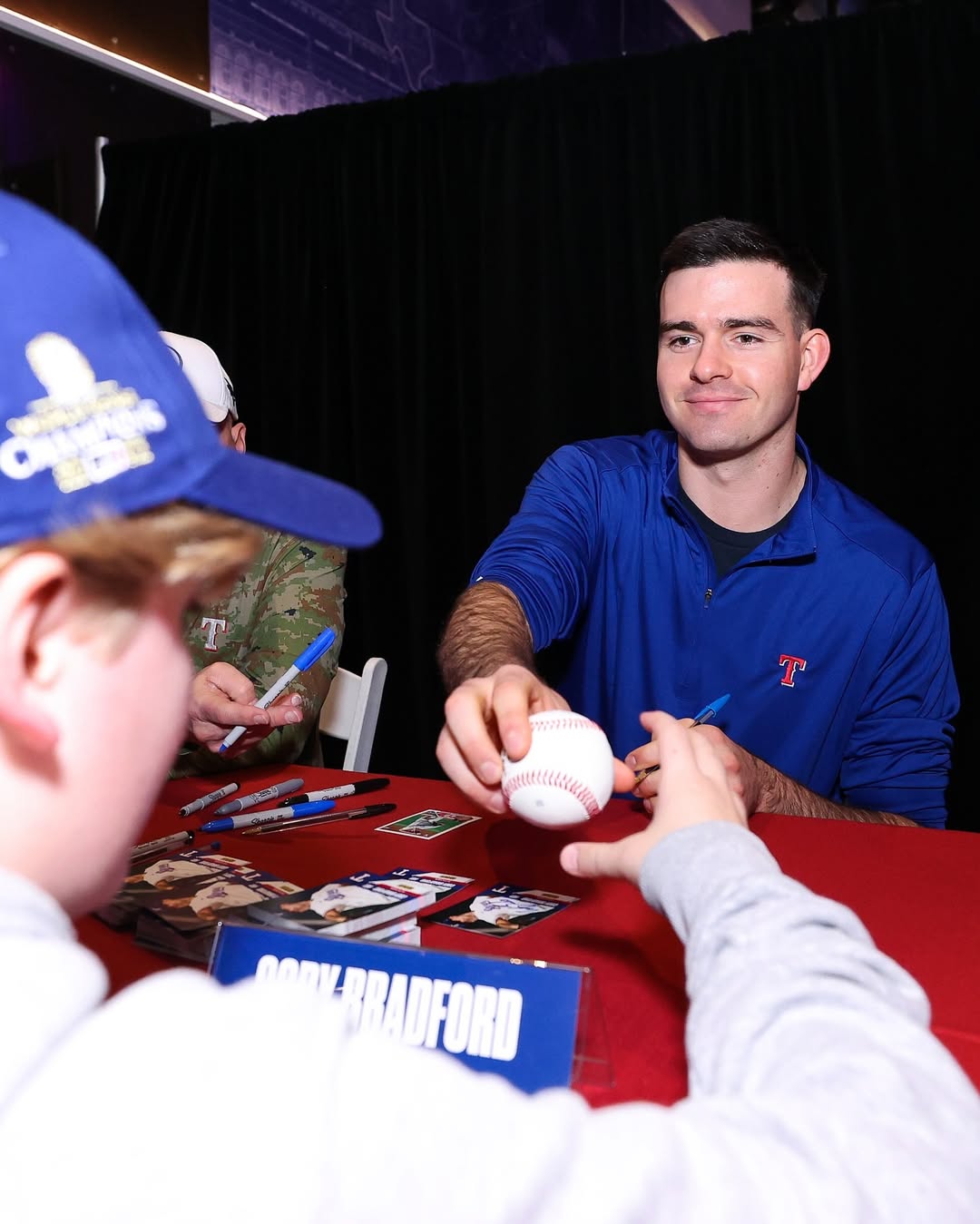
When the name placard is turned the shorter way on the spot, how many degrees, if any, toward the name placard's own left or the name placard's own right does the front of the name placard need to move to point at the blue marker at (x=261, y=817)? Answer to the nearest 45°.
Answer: approximately 135° to the name placard's own right

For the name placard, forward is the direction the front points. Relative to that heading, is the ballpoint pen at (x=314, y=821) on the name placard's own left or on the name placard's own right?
on the name placard's own right

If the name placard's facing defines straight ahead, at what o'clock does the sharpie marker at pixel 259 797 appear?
The sharpie marker is roughly at 4 o'clock from the name placard.

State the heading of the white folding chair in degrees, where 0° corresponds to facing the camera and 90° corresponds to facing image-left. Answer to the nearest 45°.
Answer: approximately 45°

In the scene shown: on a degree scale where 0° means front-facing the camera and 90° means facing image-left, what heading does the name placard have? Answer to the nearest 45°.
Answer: approximately 45°

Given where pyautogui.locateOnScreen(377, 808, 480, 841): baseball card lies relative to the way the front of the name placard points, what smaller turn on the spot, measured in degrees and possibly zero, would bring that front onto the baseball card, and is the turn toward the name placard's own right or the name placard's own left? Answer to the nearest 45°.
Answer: approximately 135° to the name placard's own right

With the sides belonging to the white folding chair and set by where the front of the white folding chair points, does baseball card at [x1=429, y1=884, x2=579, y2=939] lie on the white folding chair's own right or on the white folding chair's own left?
on the white folding chair's own left

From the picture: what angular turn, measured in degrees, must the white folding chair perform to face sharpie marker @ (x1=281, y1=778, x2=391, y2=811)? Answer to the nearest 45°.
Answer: approximately 45° to its left
